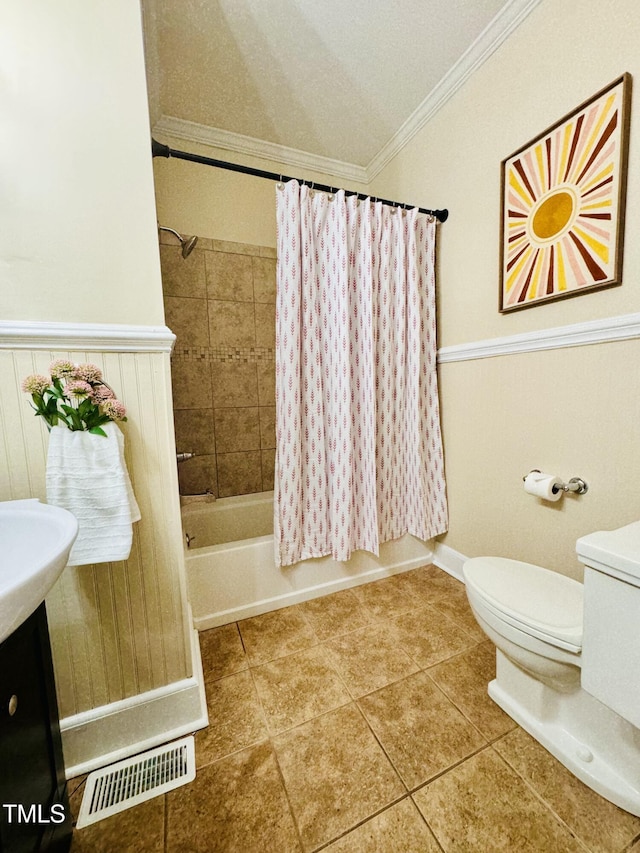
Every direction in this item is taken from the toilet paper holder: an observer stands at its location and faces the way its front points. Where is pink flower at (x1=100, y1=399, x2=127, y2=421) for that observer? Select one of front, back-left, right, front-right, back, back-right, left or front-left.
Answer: front

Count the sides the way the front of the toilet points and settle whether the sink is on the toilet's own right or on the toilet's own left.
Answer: on the toilet's own left

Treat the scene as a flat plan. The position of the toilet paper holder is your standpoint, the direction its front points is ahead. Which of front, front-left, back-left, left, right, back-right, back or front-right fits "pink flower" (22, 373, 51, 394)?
front

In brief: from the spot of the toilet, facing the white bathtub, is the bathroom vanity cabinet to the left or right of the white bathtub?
left

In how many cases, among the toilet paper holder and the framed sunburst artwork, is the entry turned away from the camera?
0

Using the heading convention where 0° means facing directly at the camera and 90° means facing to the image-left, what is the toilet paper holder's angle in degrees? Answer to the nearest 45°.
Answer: approximately 45°

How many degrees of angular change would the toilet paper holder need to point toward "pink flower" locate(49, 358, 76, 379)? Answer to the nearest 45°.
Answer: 0° — it already faces it

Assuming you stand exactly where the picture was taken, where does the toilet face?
facing away from the viewer and to the left of the viewer

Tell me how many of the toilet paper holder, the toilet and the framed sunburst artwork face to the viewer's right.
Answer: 0

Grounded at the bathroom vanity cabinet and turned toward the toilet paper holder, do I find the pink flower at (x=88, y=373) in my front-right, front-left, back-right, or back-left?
front-left

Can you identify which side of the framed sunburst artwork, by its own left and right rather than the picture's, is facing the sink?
front

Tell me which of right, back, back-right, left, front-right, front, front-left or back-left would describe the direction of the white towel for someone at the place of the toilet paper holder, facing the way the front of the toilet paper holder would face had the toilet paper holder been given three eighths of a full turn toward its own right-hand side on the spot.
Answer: back-left

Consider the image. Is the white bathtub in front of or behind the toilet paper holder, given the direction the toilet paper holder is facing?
in front

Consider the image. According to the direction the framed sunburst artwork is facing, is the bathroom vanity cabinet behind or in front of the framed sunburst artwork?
in front

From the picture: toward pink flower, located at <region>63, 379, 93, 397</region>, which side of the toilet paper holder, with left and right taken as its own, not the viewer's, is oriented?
front

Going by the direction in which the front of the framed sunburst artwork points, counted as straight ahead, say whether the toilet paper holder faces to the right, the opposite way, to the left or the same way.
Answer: the same way

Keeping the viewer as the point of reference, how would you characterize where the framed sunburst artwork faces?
facing the viewer and to the left of the viewer
